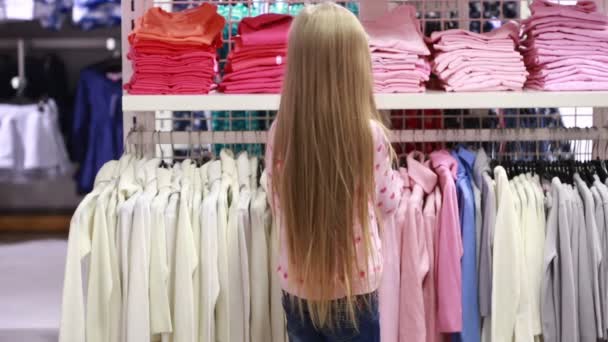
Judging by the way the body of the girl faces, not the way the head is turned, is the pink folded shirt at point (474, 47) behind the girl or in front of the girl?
in front

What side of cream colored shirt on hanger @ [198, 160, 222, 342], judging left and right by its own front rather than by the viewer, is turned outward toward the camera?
left

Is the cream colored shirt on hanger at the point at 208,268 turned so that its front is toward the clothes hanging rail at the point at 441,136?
no

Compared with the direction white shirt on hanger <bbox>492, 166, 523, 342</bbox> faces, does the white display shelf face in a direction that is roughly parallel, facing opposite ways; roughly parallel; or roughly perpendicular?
roughly perpendicular

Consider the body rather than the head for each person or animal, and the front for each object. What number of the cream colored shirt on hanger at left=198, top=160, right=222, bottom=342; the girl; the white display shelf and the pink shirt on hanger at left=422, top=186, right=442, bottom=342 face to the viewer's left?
2

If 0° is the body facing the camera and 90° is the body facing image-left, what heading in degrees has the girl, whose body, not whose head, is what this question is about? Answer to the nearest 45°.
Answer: approximately 180°

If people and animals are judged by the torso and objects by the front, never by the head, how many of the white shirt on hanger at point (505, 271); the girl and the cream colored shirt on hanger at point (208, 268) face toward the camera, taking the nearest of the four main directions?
0

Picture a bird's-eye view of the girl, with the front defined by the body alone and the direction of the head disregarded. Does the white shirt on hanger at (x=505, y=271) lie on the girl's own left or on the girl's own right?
on the girl's own right

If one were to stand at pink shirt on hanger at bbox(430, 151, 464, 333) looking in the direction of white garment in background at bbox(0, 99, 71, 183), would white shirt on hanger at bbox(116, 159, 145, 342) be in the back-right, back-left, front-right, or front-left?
front-left

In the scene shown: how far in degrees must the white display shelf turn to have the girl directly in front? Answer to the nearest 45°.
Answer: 0° — it already faces them

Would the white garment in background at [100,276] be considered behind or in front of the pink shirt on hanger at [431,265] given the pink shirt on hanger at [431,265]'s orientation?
in front

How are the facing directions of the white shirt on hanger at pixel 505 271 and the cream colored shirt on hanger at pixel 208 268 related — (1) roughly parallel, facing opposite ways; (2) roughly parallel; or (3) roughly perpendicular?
roughly parallel

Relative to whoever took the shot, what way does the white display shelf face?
facing the viewer

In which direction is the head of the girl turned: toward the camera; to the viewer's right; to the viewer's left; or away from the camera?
away from the camera
